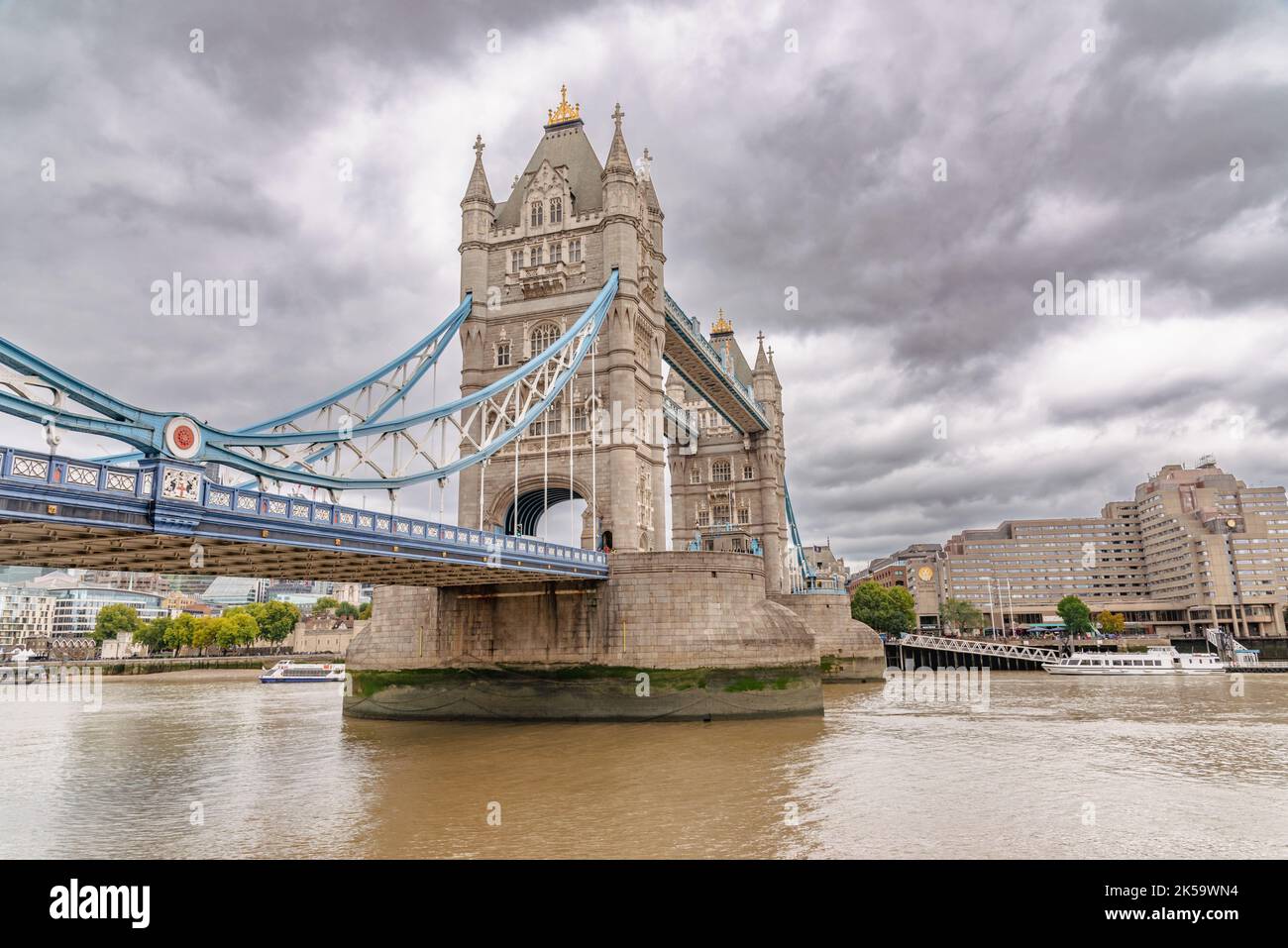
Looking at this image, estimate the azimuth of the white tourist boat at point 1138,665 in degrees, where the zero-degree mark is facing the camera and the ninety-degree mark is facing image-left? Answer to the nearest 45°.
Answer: approximately 90°
